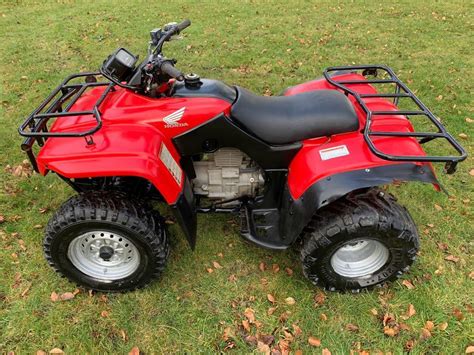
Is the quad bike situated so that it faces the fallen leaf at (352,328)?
no

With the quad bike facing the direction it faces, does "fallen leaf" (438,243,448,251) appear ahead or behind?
behind

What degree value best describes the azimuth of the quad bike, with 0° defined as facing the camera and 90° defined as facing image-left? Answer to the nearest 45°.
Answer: approximately 90°

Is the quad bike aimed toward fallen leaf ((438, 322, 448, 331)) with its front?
no

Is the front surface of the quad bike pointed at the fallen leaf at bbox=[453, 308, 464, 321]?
no

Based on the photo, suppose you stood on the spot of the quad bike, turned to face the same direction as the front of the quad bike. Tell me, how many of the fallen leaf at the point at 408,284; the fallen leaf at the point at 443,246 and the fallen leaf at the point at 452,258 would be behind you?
3

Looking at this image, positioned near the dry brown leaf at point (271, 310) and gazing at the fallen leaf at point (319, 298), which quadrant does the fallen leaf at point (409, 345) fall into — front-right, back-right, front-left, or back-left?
front-right

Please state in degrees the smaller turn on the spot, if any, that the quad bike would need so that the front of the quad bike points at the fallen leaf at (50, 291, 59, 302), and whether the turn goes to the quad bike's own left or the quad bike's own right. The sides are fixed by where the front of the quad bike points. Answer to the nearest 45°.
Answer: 0° — it already faces it

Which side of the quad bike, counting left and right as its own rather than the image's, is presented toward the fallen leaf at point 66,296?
front

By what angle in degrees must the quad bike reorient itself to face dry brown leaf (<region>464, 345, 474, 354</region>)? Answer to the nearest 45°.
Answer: approximately 135° to its left

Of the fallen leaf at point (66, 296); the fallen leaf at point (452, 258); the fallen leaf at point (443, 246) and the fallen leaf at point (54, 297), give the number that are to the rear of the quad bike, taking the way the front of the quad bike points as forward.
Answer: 2

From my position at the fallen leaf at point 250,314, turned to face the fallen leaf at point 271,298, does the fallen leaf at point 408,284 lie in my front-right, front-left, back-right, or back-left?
front-right

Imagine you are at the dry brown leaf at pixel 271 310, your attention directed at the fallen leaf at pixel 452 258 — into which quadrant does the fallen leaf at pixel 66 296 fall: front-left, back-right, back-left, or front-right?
back-left

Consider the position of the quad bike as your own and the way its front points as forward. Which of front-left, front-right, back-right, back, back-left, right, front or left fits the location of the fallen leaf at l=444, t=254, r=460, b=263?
back

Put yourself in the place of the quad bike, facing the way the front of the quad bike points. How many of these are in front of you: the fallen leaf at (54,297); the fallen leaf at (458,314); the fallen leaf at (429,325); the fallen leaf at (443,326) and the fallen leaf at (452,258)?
1

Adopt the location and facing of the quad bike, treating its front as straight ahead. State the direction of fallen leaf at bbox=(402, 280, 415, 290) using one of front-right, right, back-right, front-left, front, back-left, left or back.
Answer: back
